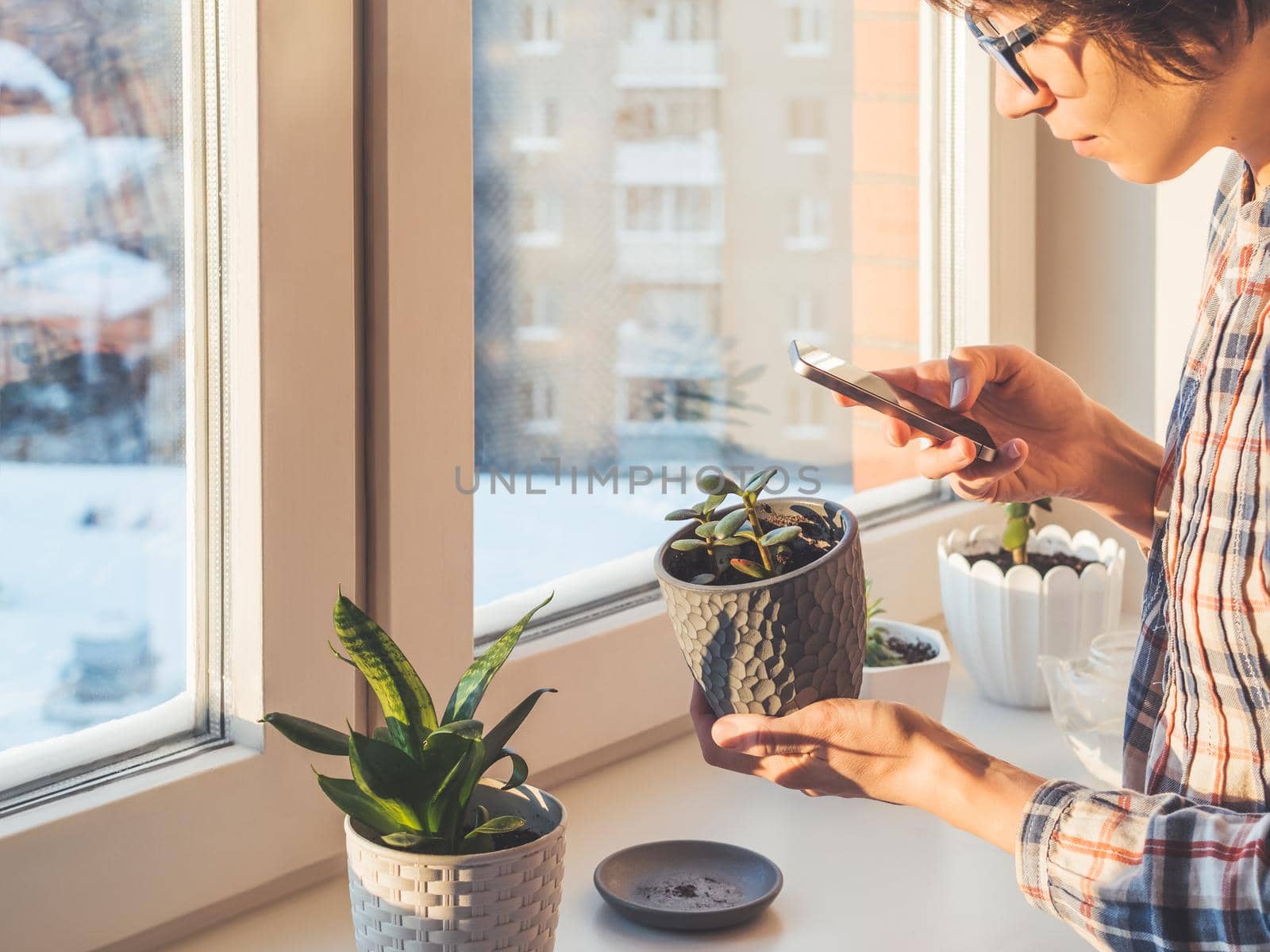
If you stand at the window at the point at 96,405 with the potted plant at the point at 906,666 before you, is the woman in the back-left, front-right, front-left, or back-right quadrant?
front-right

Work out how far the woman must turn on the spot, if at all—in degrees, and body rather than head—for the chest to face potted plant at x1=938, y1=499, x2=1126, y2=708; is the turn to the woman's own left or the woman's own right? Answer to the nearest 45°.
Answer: approximately 90° to the woman's own right

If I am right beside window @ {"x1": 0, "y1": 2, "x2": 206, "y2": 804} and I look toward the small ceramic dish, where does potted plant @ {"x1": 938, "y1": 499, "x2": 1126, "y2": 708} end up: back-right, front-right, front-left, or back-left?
front-left

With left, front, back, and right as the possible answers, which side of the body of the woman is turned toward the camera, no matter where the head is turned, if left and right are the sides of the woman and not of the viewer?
left

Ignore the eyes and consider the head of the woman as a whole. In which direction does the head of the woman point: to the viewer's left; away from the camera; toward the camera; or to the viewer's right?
to the viewer's left

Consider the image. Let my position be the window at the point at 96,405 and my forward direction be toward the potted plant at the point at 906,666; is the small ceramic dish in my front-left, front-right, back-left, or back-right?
front-right
